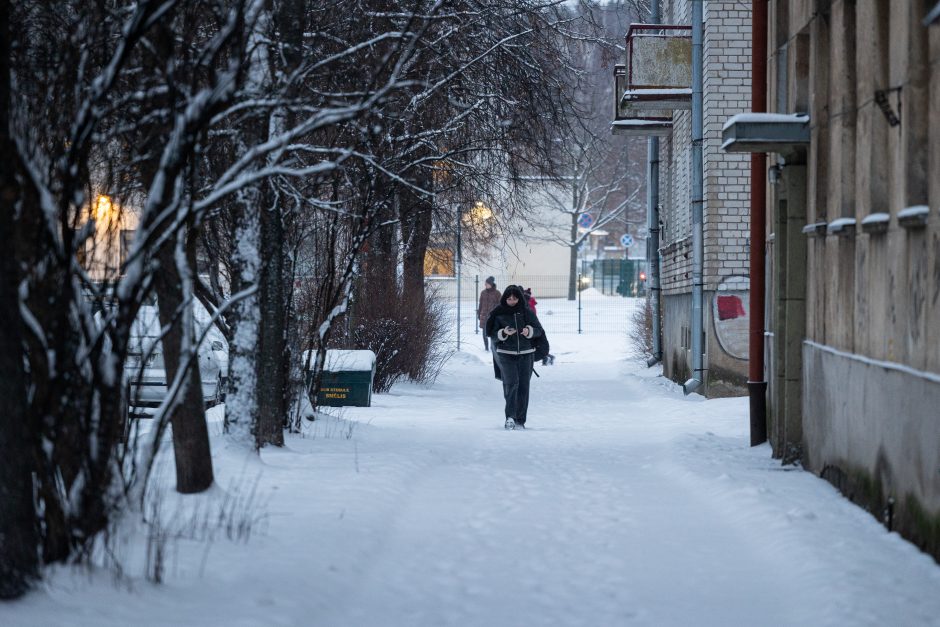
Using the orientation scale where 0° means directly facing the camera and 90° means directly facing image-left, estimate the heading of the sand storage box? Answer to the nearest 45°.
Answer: approximately 0°

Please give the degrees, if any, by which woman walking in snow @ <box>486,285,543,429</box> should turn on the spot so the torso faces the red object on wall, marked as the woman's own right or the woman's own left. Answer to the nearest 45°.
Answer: approximately 135° to the woman's own left

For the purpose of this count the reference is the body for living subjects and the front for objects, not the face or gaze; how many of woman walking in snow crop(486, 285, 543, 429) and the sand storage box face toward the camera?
2

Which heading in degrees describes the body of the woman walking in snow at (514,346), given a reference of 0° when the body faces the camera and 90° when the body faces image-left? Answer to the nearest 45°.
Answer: approximately 0°

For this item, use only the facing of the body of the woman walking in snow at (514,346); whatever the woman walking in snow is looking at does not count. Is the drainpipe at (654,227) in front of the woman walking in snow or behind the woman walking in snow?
behind

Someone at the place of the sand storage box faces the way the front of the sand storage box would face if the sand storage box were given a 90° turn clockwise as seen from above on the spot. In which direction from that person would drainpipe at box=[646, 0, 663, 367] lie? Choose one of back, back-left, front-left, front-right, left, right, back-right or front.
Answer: back-right

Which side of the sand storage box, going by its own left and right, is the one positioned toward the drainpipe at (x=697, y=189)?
left

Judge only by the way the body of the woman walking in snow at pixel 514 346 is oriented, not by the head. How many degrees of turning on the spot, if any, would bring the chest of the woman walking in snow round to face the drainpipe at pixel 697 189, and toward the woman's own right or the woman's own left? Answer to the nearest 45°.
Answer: approximately 135° to the woman's own left

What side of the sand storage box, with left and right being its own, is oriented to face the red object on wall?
left

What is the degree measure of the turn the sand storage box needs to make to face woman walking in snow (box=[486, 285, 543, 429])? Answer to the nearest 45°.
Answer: approximately 45° to its left

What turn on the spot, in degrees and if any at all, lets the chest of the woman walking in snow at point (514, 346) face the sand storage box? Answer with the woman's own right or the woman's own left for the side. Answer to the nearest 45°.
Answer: approximately 90° to the woman's own right
